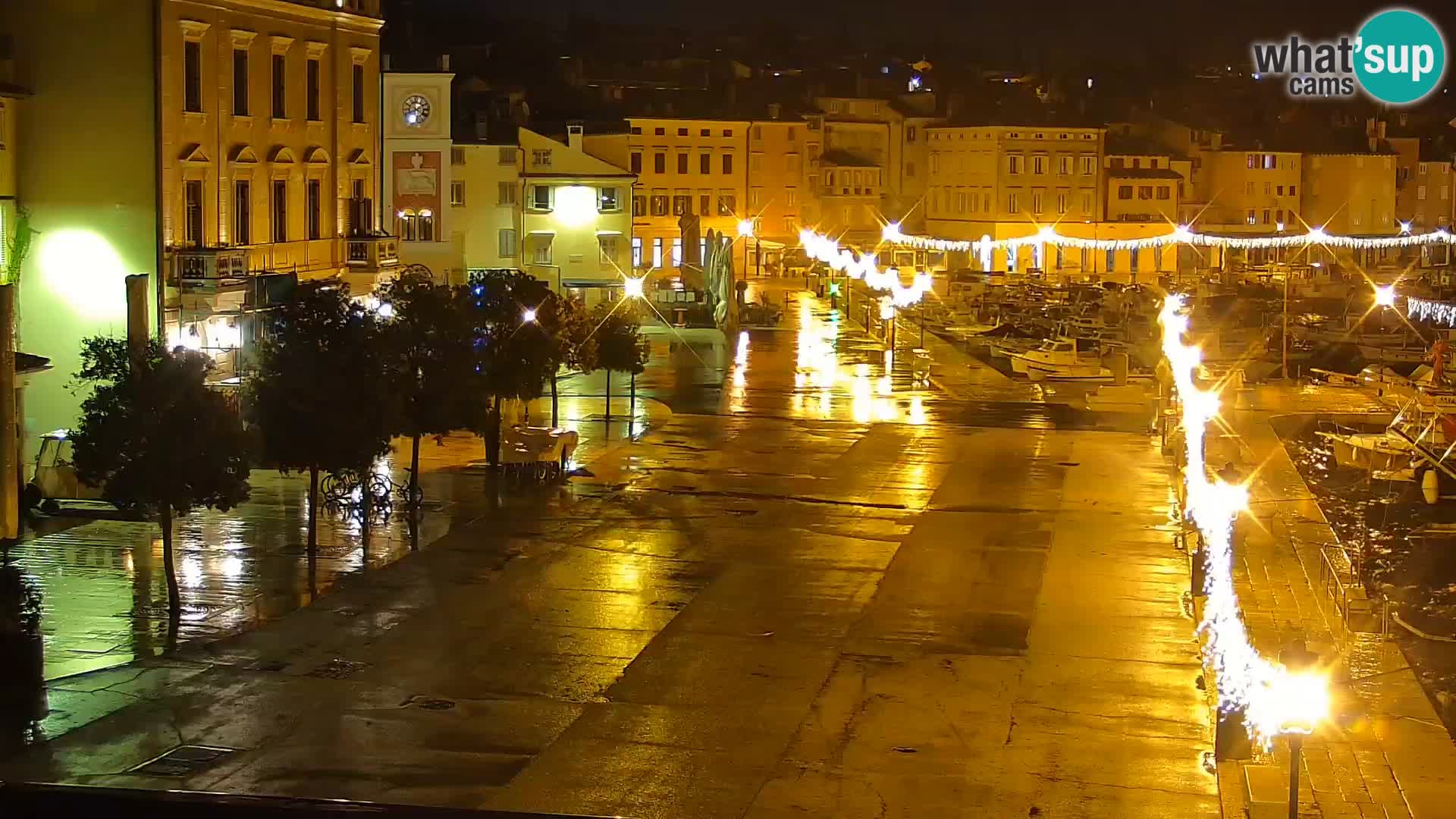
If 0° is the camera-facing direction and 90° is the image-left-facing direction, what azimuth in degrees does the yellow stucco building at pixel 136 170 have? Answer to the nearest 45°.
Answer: approximately 315°

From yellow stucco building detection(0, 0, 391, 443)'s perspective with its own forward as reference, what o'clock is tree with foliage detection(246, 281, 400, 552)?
The tree with foliage is roughly at 1 o'clock from the yellow stucco building.

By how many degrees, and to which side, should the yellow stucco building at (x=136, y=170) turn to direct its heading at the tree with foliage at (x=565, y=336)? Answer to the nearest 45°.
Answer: approximately 45° to its left
